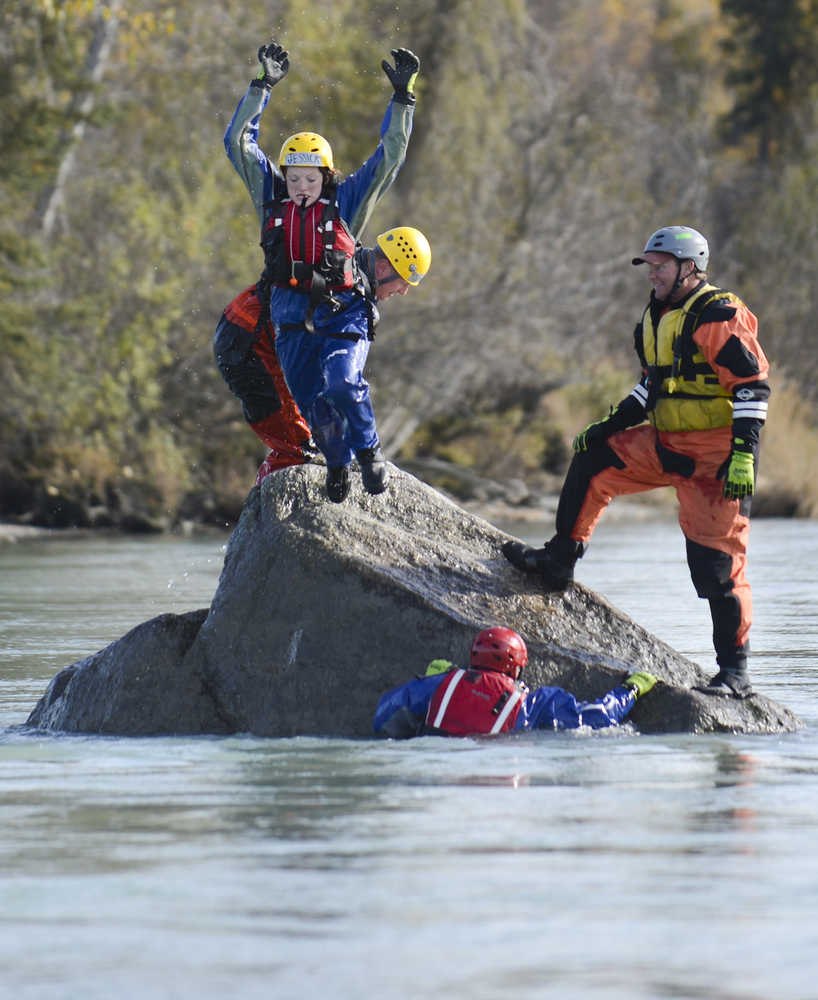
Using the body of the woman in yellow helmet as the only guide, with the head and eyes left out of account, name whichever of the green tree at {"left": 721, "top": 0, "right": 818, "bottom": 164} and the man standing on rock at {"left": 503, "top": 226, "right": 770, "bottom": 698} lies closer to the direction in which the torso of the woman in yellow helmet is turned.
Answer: the man standing on rock

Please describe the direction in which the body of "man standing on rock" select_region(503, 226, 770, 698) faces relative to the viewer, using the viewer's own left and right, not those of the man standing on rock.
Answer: facing the viewer and to the left of the viewer

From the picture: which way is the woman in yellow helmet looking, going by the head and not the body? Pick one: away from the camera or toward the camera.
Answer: toward the camera

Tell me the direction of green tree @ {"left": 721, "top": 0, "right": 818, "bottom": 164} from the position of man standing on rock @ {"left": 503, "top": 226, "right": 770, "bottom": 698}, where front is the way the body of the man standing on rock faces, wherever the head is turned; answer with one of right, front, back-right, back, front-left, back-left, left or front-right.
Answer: back-right

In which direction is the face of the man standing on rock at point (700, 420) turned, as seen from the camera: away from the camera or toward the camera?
toward the camera

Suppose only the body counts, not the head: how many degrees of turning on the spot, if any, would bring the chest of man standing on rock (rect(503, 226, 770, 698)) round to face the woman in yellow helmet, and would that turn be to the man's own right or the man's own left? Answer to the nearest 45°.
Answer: approximately 45° to the man's own right

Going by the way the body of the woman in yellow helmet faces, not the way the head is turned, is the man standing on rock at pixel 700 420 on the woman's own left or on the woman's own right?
on the woman's own left
